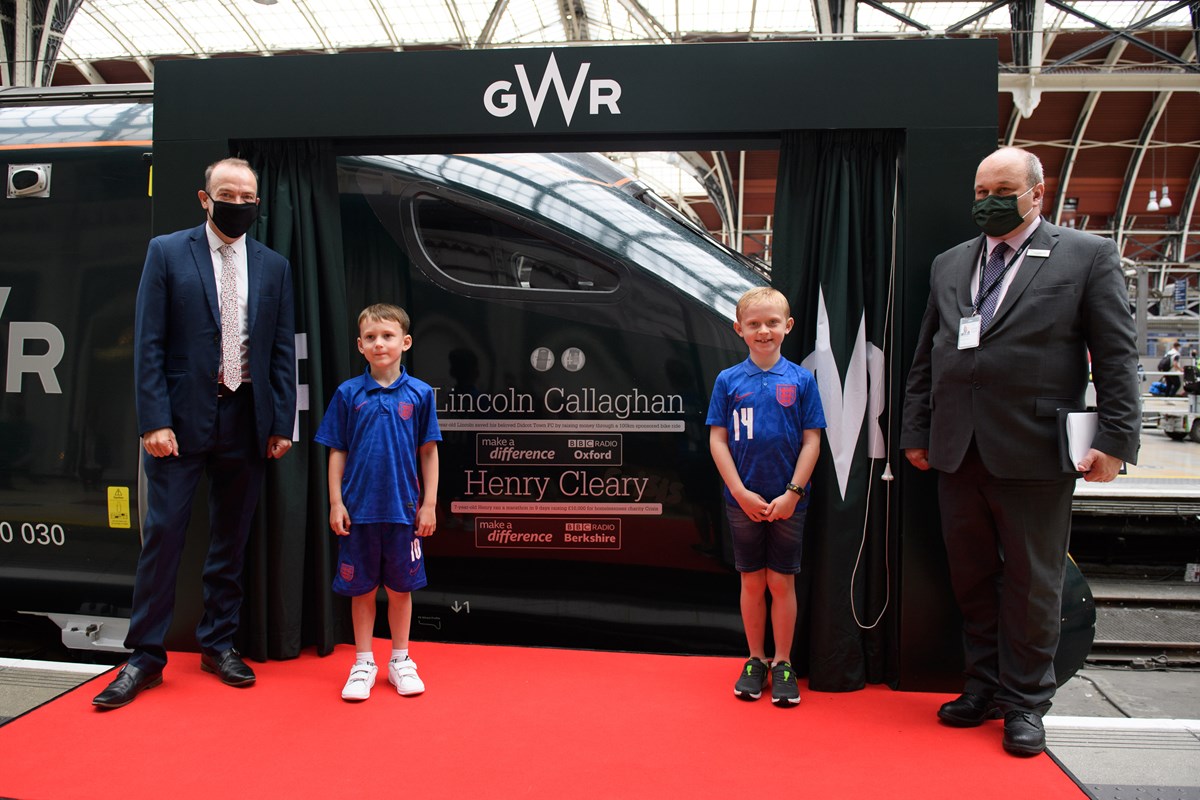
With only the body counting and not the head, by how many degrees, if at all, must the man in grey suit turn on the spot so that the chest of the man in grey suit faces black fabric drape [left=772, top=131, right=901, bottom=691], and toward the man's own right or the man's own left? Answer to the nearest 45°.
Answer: approximately 45° to the man's own right

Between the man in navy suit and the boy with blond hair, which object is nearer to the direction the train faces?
the boy with blond hair

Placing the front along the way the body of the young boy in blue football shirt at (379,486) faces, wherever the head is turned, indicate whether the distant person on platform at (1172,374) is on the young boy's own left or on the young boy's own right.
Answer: on the young boy's own left

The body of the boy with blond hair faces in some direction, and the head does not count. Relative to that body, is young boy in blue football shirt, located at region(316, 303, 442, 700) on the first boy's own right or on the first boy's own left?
on the first boy's own right

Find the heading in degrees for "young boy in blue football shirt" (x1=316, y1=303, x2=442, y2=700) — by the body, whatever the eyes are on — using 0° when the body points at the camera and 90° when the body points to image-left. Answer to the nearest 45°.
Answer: approximately 0°
